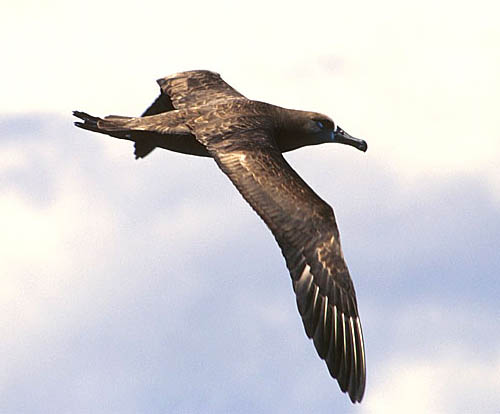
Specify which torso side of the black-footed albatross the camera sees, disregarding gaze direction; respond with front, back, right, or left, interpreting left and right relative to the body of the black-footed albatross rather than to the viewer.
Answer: right
